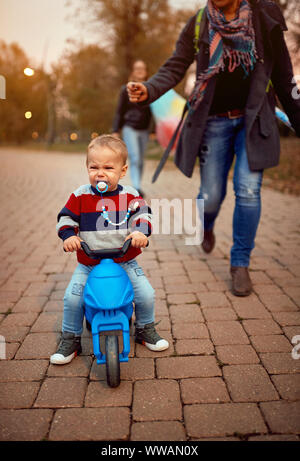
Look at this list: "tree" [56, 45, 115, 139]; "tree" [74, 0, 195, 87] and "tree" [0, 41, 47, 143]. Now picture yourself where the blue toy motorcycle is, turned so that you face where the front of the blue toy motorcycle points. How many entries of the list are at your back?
3

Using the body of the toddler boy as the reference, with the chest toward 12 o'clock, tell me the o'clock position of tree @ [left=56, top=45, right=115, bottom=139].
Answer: The tree is roughly at 6 o'clock from the toddler boy.

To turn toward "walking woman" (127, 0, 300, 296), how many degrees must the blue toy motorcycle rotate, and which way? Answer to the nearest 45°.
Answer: approximately 135° to its left

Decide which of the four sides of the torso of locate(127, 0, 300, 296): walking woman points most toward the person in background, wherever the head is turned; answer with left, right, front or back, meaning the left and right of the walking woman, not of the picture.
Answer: back

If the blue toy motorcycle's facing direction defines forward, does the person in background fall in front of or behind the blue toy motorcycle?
behind

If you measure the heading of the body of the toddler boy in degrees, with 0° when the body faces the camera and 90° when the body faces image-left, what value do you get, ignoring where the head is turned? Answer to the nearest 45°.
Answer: approximately 0°

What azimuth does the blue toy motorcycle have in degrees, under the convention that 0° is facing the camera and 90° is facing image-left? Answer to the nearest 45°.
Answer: approximately 0°

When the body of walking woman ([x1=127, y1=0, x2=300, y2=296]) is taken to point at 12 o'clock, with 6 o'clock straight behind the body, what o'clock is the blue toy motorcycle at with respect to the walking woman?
The blue toy motorcycle is roughly at 1 o'clock from the walking woman.

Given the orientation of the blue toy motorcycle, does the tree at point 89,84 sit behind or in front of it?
behind

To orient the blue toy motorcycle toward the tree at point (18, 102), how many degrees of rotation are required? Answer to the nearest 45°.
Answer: approximately 180°

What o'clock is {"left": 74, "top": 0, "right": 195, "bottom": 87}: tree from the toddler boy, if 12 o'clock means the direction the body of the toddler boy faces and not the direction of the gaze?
The tree is roughly at 6 o'clock from the toddler boy.

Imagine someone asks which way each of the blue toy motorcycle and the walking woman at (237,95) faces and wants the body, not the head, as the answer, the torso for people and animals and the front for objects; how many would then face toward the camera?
2
